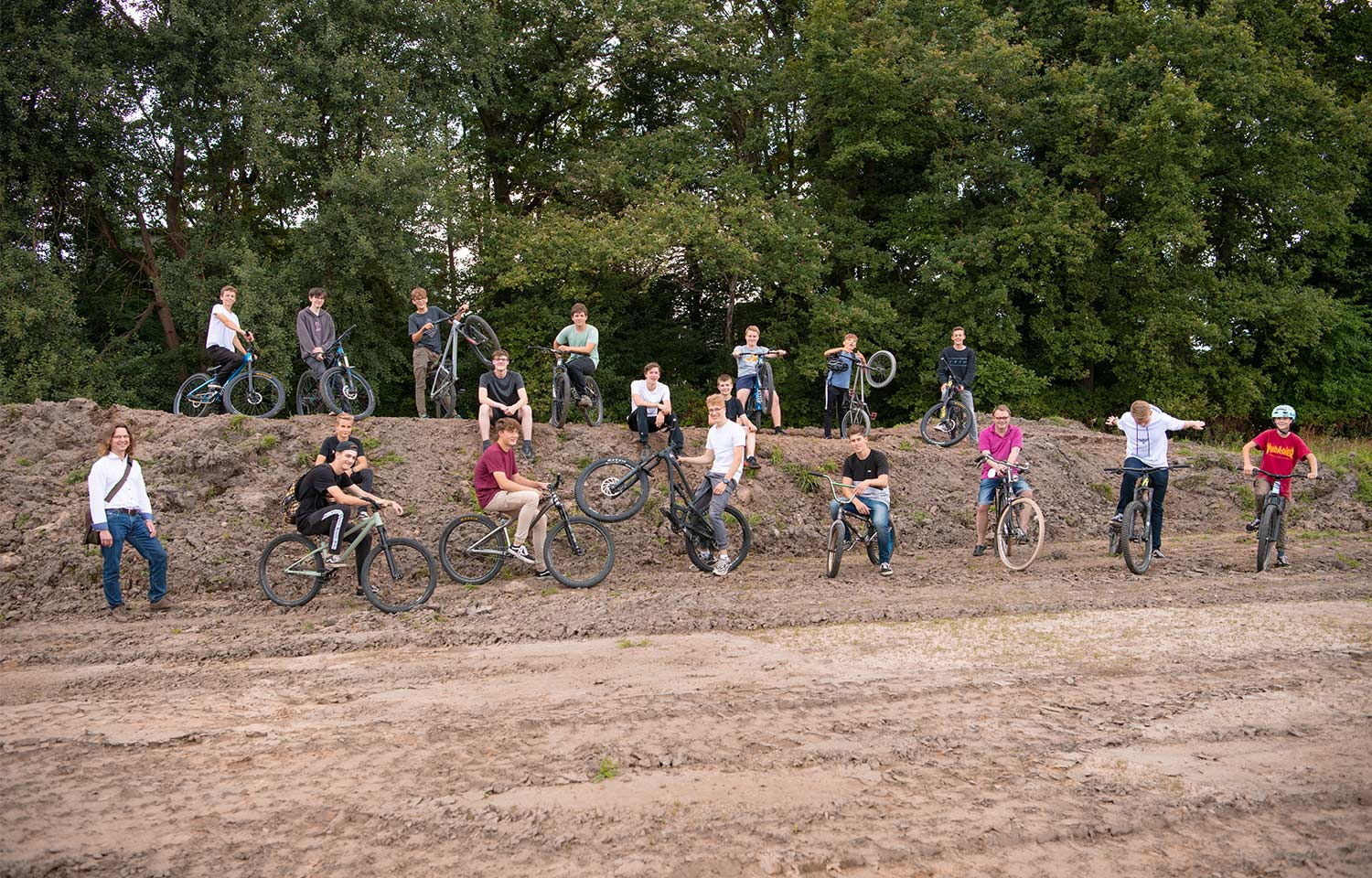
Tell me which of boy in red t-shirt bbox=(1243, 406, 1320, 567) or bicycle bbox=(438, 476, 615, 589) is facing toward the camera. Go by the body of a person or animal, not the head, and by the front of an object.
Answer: the boy in red t-shirt

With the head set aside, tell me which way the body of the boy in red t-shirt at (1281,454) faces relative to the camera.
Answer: toward the camera

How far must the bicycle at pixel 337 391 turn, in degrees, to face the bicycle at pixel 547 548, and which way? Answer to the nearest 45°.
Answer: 0° — it already faces it

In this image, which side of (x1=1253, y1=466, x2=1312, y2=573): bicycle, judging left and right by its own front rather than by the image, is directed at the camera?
front

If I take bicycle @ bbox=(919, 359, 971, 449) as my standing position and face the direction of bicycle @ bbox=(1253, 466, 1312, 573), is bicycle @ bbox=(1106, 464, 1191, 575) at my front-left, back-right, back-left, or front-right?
front-right

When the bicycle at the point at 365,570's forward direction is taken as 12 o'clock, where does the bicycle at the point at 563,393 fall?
the bicycle at the point at 563,393 is roughly at 10 o'clock from the bicycle at the point at 365,570.

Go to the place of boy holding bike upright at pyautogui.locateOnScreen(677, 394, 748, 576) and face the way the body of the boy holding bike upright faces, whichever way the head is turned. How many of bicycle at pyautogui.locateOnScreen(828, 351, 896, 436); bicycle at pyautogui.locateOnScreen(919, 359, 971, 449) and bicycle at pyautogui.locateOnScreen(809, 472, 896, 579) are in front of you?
0

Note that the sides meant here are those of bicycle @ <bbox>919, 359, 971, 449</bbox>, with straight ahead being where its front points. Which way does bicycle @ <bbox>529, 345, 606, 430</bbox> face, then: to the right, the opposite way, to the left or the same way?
the same way

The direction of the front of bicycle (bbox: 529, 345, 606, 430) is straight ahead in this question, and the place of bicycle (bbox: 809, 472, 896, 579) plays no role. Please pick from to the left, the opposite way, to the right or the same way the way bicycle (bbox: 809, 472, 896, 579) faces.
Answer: the same way

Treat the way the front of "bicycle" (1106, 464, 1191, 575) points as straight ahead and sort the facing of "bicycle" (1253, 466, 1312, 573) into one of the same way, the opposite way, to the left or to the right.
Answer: the same way

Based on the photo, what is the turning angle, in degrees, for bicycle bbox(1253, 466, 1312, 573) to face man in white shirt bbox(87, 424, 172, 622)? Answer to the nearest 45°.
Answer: approximately 45° to its right

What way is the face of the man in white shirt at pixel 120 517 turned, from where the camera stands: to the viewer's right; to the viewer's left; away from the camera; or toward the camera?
toward the camera

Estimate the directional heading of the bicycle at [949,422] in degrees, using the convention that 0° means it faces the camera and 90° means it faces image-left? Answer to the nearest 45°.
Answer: approximately 45°

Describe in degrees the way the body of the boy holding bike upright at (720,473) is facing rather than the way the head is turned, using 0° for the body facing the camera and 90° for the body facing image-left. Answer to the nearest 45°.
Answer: approximately 45°

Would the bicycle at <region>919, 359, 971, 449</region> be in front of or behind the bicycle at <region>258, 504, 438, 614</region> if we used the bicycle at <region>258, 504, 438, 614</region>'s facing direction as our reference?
in front
